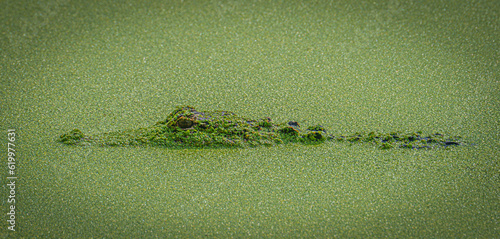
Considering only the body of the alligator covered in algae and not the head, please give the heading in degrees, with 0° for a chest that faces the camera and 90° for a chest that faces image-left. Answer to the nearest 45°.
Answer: approximately 90°
